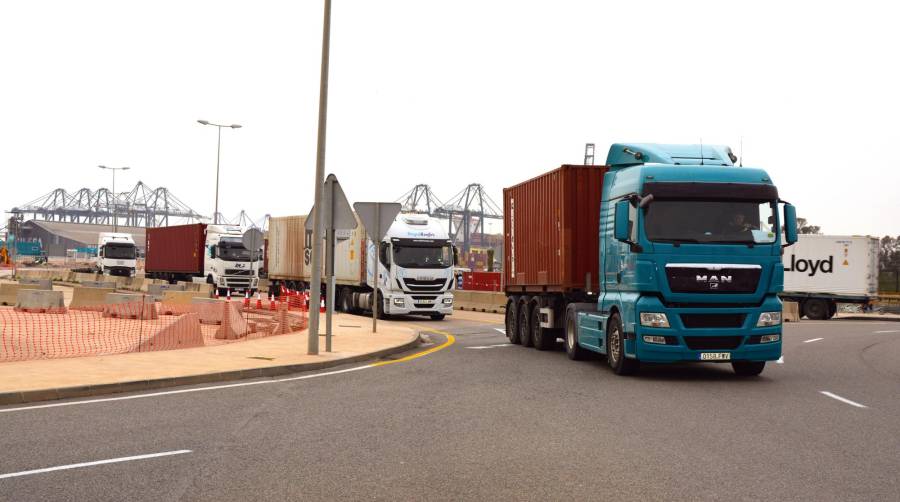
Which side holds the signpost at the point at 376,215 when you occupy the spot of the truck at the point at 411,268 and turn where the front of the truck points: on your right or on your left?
on your right

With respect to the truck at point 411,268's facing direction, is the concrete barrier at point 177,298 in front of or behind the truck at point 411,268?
behind

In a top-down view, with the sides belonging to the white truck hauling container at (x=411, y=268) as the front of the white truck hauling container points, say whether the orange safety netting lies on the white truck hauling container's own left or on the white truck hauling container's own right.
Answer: on the white truck hauling container's own right

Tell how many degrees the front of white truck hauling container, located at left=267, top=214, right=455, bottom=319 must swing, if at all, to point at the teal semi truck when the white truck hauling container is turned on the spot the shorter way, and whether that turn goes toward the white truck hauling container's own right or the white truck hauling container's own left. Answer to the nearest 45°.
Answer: approximately 45° to the white truck hauling container's own right

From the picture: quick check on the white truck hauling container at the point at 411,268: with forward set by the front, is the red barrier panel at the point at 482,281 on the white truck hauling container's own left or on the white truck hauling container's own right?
on the white truck hauling container's own left

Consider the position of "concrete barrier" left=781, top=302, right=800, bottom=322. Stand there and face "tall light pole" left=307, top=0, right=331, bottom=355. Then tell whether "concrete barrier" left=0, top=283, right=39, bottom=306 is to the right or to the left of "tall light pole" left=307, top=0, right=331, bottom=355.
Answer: right

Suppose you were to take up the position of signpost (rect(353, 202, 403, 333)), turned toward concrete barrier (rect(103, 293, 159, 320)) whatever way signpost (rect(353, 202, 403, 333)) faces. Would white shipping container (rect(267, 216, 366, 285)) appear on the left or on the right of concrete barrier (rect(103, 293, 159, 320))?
right

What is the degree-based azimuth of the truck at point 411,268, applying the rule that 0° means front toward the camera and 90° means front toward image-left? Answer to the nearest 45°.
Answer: approximately 315°
